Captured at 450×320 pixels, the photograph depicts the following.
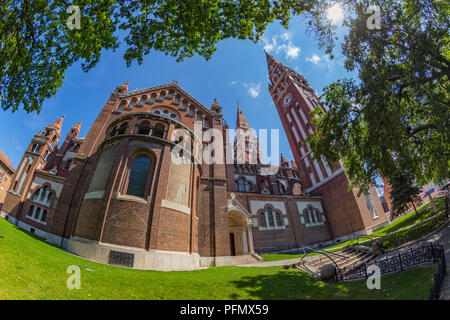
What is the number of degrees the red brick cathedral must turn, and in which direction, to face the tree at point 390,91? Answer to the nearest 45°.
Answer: approximately 45° to its left

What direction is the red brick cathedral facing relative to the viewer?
to the viewer's right

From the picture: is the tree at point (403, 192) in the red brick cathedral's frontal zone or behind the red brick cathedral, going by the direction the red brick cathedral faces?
frontal zone

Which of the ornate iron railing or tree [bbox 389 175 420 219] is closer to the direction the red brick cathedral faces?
the tree

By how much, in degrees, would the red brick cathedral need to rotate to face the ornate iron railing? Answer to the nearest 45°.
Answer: approximately 45° to its right
